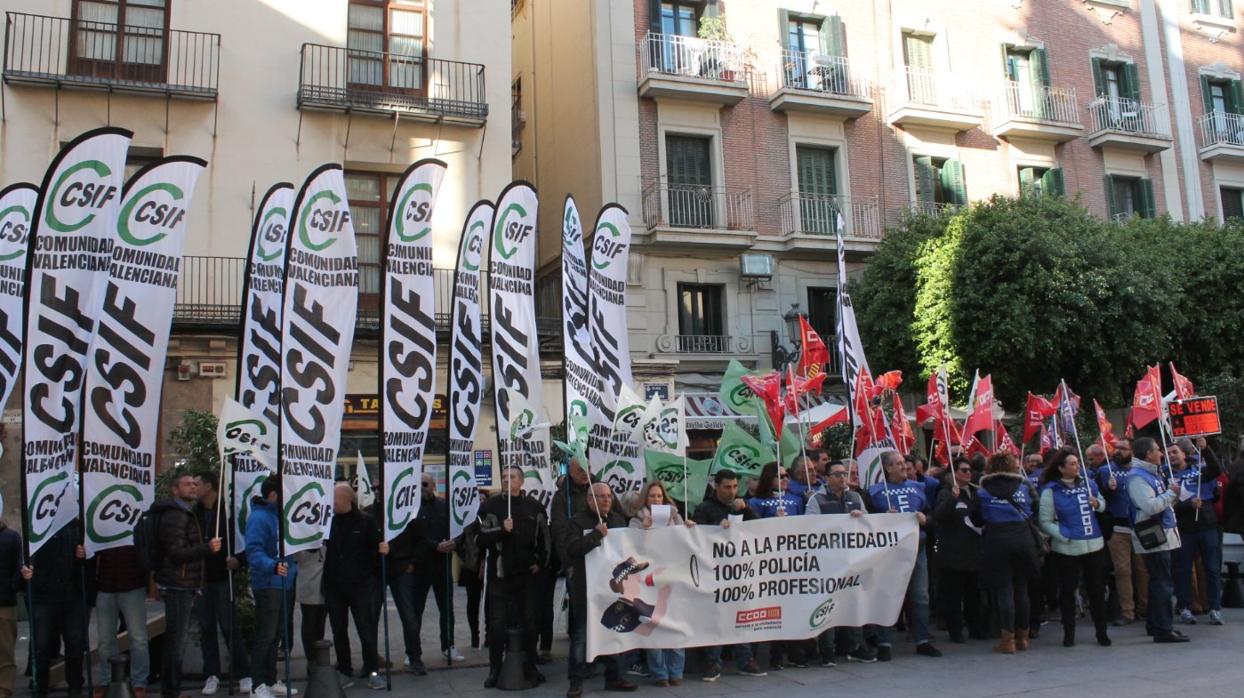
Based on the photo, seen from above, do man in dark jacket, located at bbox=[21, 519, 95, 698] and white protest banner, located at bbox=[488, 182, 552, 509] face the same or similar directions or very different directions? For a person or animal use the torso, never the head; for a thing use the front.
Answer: same or similar directions

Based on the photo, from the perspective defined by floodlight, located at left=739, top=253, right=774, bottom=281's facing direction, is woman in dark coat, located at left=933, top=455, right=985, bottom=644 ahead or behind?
ahead

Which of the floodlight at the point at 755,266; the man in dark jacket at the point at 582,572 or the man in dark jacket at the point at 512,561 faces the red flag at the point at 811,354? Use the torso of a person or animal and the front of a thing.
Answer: the floodlight

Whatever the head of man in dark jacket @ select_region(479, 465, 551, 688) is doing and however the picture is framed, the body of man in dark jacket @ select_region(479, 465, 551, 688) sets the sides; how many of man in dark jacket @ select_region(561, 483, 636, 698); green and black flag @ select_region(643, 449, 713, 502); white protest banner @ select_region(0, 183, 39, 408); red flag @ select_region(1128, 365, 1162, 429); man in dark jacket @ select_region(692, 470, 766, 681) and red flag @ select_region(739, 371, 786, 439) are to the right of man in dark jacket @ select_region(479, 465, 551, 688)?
1

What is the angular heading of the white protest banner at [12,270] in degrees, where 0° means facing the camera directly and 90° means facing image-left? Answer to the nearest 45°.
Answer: approximately 0°

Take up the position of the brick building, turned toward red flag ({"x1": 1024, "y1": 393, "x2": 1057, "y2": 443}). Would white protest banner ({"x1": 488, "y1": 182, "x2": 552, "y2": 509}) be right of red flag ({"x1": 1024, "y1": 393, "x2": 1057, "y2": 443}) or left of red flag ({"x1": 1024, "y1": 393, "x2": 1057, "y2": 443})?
right

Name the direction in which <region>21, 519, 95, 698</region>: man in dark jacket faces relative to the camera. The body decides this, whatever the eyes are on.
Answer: toward the camera

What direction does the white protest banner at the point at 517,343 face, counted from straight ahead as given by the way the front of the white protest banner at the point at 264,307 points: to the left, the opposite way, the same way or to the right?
the same way

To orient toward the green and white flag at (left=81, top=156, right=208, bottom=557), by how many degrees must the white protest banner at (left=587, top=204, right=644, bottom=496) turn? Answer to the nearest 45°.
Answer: approximately 45° to its right

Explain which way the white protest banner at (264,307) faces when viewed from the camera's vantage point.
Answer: facing the viewer

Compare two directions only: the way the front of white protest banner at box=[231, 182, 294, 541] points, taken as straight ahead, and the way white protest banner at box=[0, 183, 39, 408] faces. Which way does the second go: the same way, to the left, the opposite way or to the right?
the same way

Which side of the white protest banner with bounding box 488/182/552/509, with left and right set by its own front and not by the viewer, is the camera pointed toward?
front

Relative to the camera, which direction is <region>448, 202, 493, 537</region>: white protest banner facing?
toward the camera

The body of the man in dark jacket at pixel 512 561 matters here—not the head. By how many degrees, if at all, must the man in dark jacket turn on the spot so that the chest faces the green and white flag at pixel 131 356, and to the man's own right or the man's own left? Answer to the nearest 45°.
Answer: approximately 90° to the man's own right

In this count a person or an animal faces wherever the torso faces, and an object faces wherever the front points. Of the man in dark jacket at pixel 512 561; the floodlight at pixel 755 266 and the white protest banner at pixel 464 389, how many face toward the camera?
3

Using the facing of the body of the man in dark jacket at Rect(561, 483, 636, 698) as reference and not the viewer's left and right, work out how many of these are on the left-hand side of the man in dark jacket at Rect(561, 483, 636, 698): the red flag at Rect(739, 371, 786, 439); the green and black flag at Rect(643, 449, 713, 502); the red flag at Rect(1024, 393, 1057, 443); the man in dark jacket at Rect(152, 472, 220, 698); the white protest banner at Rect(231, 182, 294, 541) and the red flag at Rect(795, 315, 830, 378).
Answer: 4
